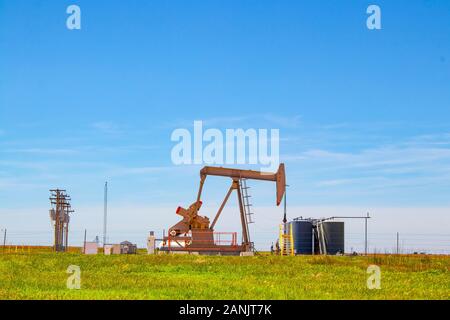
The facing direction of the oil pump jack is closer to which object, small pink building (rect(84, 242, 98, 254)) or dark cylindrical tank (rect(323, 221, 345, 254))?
the dark cylindrical tank

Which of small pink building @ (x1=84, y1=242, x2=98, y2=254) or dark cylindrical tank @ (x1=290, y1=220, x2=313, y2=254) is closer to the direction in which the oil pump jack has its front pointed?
the dark cylindrical tank

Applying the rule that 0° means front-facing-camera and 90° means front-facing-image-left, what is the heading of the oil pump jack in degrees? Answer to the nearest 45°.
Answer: approximately 270°

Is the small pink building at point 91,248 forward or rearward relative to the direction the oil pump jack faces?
rearward

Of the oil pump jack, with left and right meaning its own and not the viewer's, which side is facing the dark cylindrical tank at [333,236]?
front

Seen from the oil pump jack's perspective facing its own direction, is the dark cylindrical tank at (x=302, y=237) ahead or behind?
ahead
